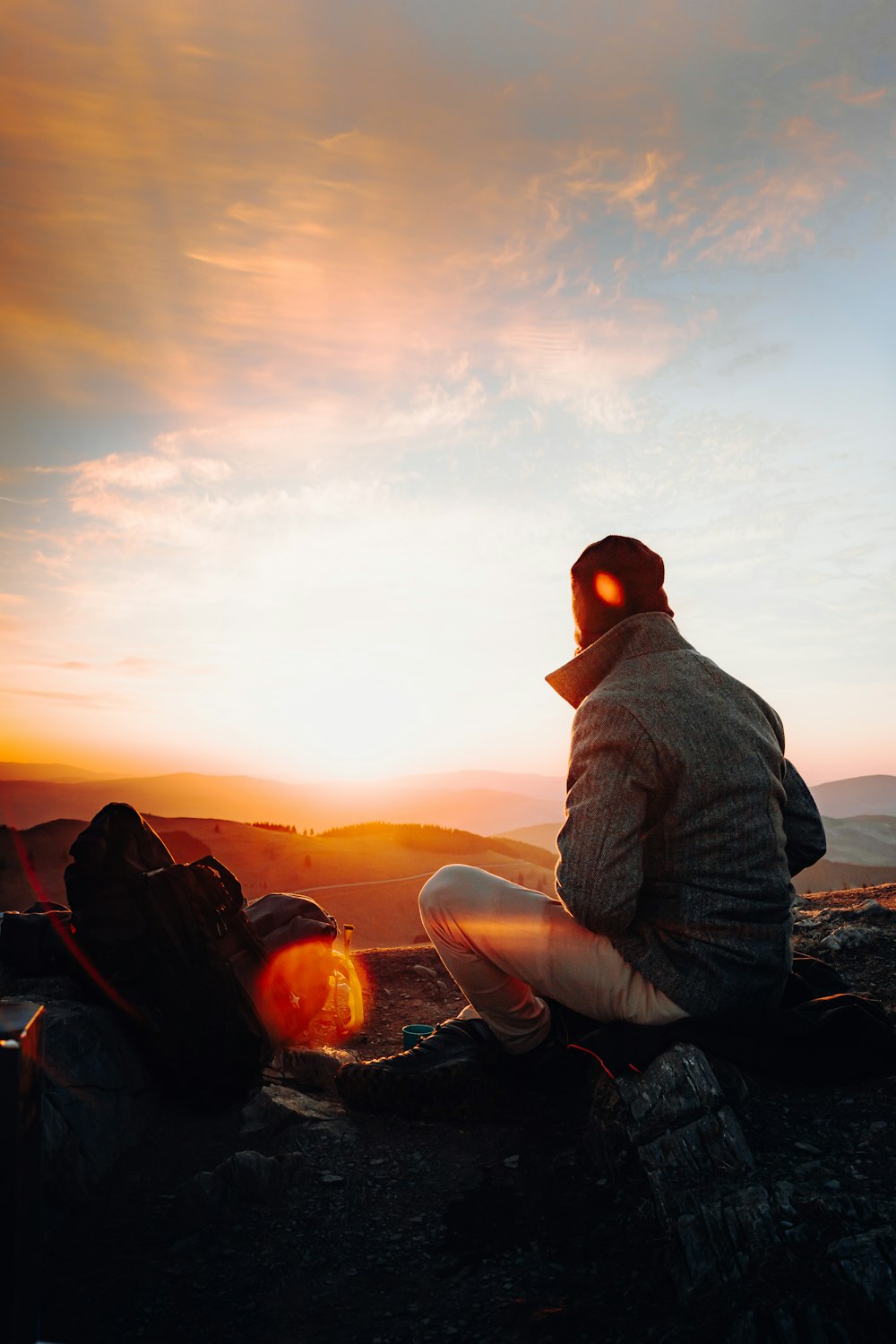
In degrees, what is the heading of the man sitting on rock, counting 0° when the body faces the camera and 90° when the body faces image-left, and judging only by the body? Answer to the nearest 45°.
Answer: approximately 135°

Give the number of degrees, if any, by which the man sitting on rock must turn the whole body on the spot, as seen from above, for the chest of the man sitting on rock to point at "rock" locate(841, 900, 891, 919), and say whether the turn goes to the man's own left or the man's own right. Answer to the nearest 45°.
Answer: approximately 90° to the man's own right

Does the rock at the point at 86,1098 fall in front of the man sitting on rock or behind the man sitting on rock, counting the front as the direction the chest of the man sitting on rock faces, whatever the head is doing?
in front

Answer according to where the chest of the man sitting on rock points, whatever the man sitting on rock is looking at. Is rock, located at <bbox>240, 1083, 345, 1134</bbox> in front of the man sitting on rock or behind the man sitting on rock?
in front

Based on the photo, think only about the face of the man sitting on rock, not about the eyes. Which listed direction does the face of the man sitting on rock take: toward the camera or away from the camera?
away from the camera

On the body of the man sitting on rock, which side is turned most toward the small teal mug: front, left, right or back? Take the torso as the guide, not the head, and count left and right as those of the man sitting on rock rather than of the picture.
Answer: front

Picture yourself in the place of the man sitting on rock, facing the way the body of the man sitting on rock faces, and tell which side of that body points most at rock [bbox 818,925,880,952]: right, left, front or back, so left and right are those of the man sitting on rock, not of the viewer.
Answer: right

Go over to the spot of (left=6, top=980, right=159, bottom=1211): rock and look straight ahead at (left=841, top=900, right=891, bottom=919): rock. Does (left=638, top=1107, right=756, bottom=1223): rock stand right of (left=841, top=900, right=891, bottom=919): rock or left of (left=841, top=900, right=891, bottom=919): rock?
right
